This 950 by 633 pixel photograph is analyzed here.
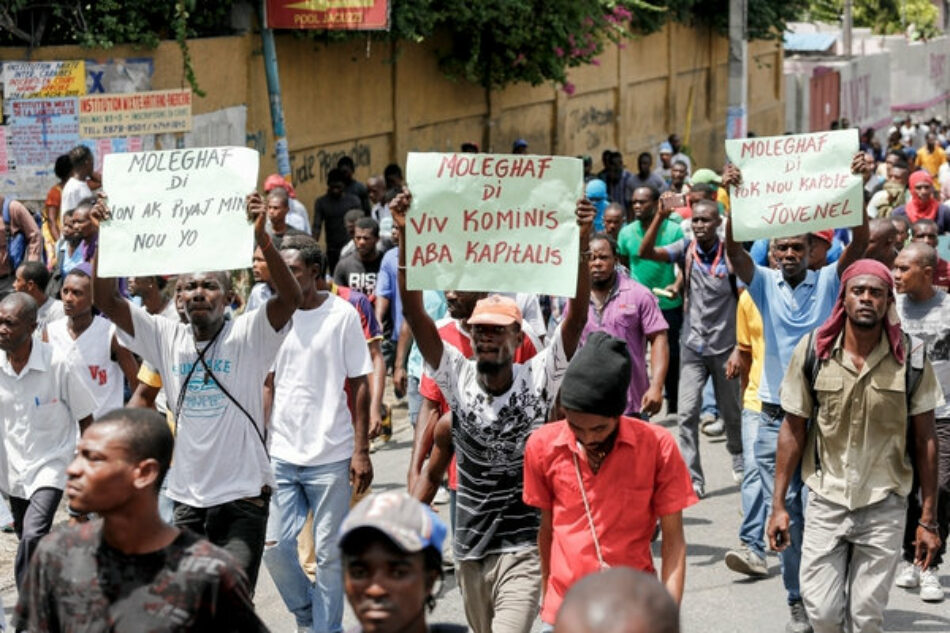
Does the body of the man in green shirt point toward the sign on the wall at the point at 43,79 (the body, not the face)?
no

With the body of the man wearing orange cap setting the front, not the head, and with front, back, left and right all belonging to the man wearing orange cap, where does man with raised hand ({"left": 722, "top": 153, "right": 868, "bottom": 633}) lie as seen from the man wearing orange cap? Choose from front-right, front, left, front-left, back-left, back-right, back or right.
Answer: back-left

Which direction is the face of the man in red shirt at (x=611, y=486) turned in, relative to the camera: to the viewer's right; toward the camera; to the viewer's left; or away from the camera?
toward the camera

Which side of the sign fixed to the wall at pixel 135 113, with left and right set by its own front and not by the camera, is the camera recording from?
front

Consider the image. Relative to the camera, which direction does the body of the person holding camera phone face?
toward the camera

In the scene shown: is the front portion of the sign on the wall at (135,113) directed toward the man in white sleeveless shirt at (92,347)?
yes

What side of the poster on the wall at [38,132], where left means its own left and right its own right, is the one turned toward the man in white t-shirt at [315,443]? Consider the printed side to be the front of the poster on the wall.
front

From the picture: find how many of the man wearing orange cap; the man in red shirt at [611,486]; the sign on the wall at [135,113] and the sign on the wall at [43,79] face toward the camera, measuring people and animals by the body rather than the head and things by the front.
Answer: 4

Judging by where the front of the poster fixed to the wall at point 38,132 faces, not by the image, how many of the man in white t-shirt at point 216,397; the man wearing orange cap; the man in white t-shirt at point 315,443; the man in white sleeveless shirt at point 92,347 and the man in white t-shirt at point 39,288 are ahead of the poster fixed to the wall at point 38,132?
5

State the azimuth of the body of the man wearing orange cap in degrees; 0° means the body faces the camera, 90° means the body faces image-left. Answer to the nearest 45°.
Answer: approximately 0°

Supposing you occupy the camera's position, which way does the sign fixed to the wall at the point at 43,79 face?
facing the viewer

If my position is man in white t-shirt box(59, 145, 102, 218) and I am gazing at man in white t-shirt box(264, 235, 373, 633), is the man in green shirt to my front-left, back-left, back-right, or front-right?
front-left

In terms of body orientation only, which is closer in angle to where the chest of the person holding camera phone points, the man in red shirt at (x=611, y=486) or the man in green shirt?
the man in red shirt

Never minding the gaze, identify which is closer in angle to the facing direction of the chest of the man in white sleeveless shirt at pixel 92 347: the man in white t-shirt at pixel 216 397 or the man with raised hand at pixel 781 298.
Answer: the man in white t-shirt

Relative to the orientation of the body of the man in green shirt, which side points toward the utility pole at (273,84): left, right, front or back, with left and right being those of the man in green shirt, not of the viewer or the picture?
right
